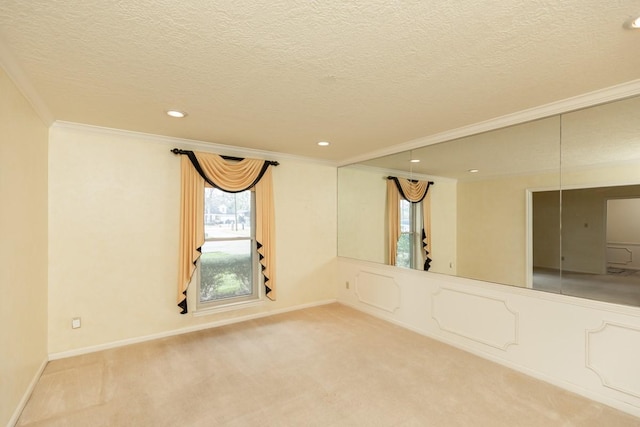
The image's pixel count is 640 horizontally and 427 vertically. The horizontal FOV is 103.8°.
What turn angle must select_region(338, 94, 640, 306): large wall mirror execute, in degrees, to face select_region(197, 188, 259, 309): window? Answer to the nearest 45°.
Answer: approximately 45° to its right

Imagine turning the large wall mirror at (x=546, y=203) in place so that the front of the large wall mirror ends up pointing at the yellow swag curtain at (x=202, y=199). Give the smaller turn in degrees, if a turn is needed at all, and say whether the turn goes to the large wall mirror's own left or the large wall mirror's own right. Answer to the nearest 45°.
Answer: approximately 45° to the large wall mirror's own right

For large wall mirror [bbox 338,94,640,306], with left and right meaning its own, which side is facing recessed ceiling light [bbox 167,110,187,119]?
front

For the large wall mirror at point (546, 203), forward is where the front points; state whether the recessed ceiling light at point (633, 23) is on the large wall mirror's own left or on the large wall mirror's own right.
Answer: on the large wall mirror's own left

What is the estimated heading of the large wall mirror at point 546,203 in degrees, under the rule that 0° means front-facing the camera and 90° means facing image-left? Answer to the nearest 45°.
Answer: approximately 45°
